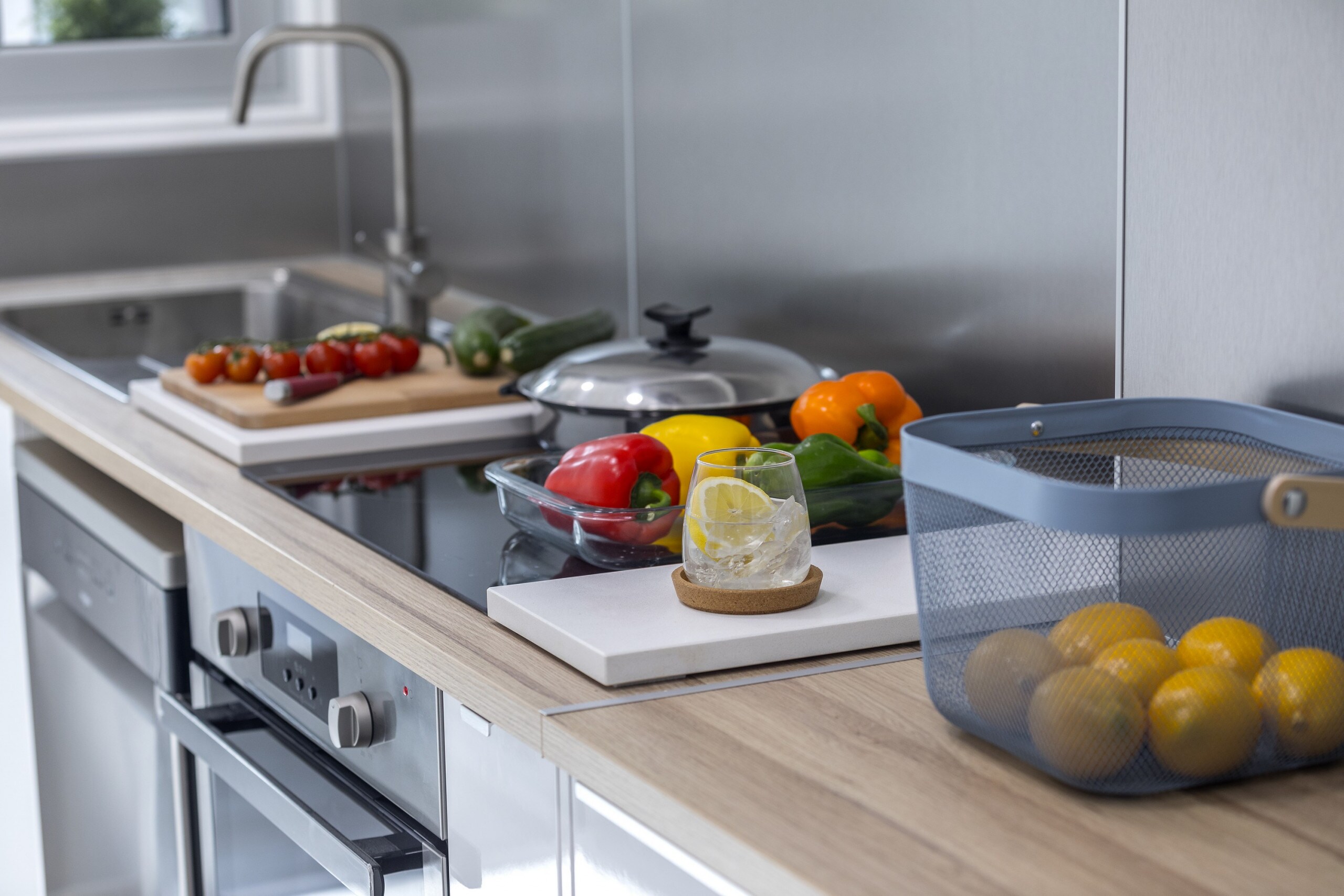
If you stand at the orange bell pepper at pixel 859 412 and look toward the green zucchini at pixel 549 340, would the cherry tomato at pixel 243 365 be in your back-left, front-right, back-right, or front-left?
front-left

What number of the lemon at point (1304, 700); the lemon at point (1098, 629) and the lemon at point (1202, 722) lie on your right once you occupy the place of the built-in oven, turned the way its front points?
0

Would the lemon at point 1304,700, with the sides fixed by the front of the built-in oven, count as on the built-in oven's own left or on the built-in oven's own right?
on the built-in oven's own left

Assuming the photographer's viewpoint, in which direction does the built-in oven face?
facing the viewer and to the left of the viewer

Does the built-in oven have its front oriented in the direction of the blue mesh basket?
no

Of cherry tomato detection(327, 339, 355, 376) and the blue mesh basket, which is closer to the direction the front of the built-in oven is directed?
the blue mesh basket

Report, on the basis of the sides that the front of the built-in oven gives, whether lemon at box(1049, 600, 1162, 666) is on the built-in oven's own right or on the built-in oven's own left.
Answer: on the built-in oven's own left

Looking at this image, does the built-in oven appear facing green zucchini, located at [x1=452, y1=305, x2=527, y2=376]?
no

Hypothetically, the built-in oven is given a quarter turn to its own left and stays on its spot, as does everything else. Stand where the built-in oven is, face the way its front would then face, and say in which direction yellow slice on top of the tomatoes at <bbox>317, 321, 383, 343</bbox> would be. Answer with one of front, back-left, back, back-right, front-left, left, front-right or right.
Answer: back-left

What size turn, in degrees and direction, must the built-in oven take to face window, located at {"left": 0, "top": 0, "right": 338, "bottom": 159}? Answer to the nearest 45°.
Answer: approximately 135° to its right

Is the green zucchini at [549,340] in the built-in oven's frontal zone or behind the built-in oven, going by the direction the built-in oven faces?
behind
